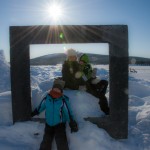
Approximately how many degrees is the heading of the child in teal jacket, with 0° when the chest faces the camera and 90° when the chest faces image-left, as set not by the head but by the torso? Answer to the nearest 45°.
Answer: approximately 0°
